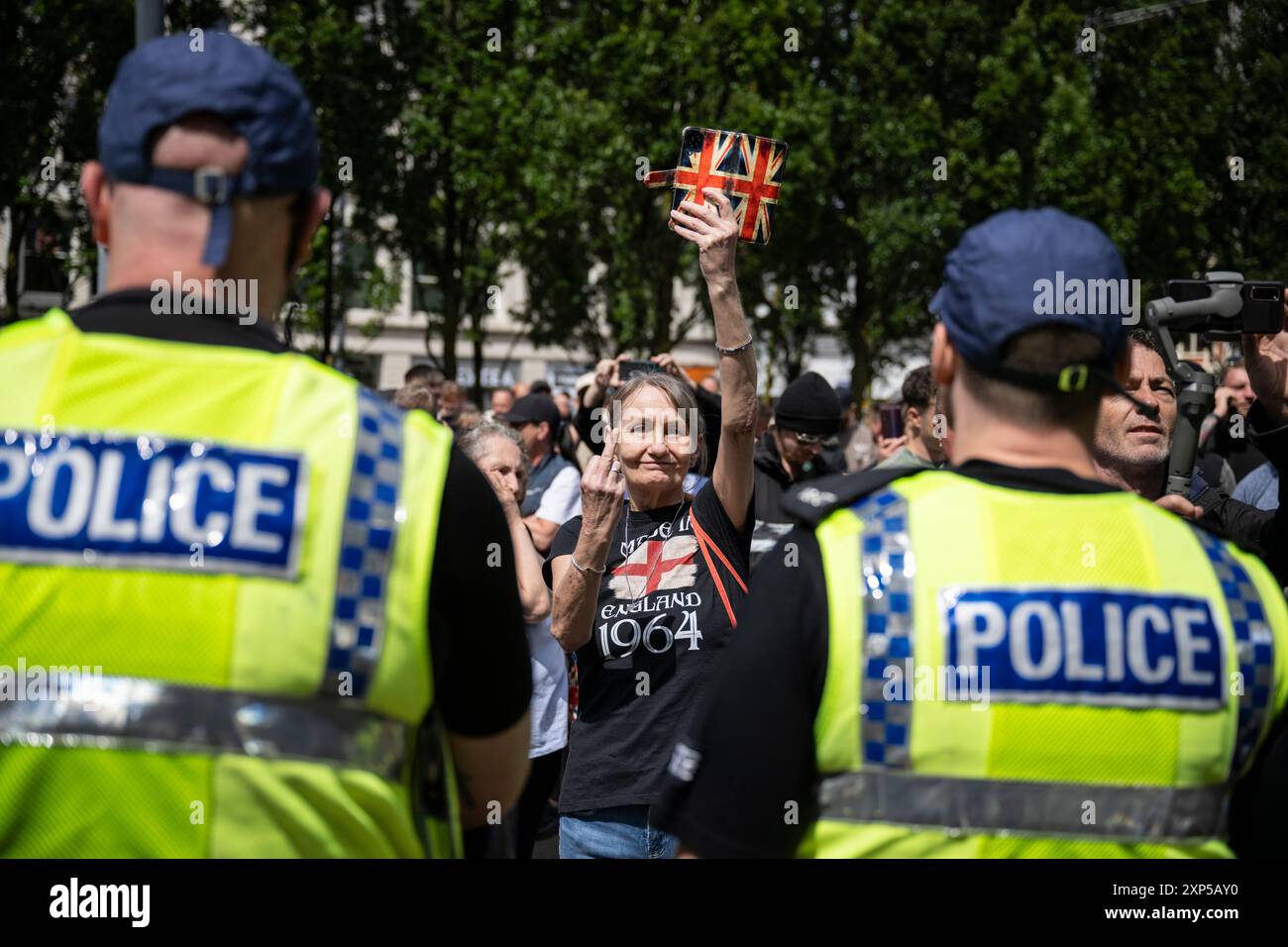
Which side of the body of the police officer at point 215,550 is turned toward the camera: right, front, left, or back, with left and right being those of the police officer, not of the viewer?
back

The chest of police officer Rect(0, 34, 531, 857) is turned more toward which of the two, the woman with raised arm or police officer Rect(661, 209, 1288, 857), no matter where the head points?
the woman with raised arm

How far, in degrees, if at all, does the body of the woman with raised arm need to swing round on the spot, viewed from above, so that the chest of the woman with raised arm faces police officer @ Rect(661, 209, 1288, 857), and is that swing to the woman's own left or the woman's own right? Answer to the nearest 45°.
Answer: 0° — they already face them

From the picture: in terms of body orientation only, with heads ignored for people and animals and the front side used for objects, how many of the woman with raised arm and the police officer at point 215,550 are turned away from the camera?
1

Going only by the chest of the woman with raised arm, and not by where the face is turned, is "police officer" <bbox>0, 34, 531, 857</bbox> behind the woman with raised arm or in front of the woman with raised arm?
in front

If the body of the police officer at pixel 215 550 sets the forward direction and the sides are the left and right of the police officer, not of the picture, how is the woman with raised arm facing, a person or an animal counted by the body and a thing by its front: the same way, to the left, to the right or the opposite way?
the opposite way

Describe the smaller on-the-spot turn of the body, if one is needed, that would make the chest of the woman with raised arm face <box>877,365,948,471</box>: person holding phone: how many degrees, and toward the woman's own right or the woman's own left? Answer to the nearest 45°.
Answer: approximately 135° to the woman's own left

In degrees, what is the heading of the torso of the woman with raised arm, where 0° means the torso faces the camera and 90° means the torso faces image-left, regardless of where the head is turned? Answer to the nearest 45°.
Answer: approximately 0°

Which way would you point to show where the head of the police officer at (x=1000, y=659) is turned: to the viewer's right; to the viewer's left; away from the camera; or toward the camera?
away from the camera
